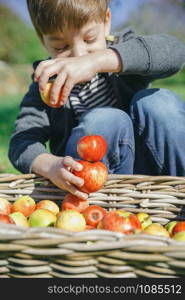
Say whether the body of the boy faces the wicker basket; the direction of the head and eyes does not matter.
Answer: yes

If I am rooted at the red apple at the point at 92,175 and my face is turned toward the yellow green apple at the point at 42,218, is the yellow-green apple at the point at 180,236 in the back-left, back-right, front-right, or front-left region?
back-left

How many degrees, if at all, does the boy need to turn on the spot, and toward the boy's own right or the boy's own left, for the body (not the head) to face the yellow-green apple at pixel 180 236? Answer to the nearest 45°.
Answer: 0° — they already face it

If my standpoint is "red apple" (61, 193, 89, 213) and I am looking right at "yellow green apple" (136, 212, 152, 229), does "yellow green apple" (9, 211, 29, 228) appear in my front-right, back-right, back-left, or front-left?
back-right

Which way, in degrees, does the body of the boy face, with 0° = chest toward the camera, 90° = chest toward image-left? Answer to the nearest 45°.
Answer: approximately 0°
